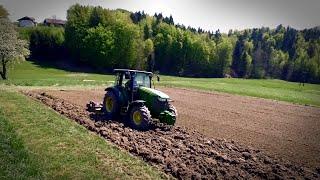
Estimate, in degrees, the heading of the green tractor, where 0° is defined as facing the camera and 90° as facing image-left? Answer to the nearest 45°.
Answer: approximately 315°
